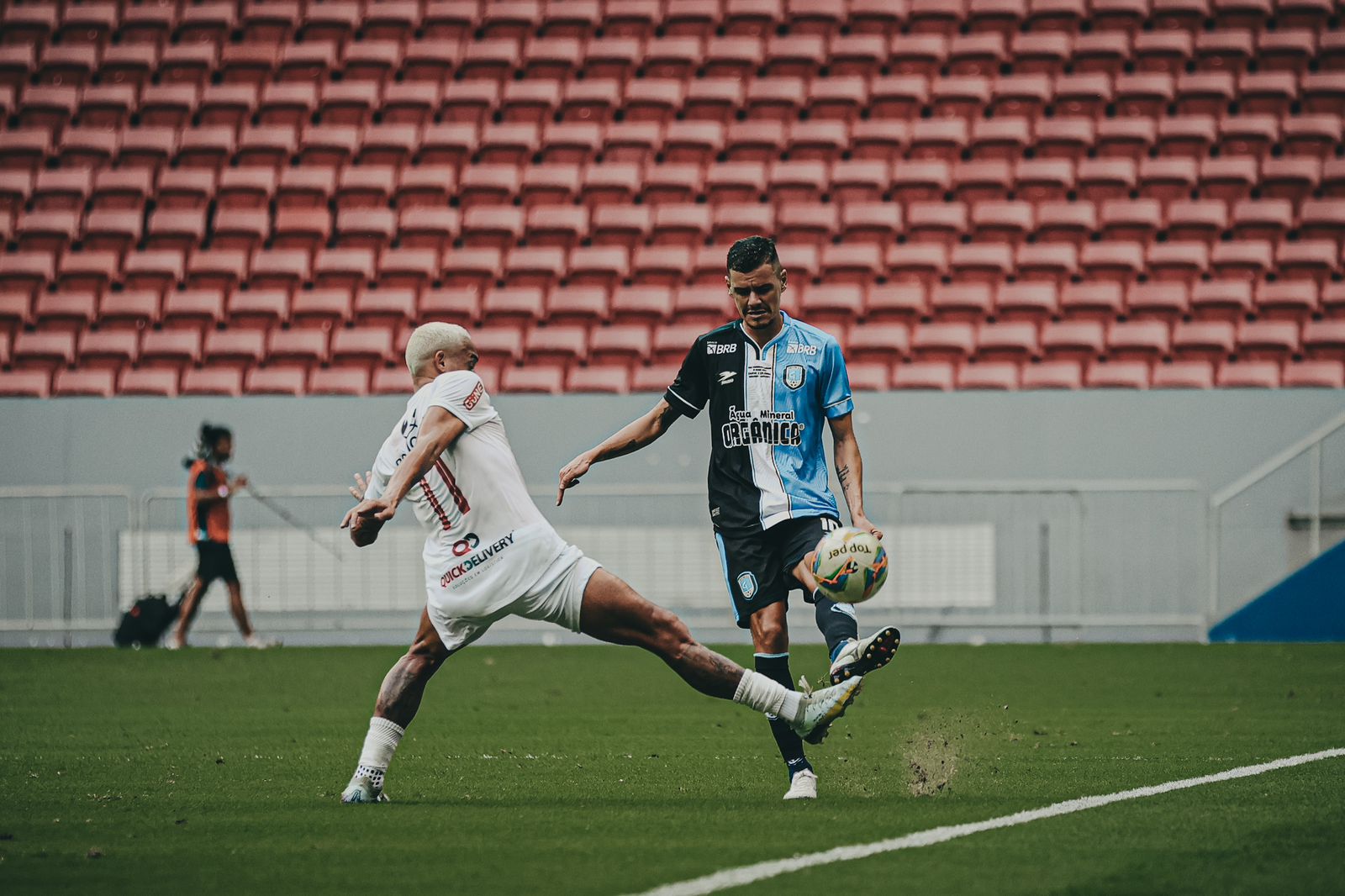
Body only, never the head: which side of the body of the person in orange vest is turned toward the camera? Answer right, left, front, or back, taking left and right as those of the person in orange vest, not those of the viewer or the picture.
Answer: right

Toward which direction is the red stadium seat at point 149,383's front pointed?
toward the camera

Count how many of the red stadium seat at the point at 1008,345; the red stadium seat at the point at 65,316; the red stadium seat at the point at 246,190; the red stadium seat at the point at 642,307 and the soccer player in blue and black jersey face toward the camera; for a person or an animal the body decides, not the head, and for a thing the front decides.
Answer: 5

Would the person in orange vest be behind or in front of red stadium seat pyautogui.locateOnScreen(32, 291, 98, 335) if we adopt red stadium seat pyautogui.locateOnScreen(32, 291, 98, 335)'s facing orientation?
in front

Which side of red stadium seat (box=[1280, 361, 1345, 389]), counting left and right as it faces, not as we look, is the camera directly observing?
front

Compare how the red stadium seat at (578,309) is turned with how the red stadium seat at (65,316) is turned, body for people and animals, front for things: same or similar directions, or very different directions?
same or similar directions

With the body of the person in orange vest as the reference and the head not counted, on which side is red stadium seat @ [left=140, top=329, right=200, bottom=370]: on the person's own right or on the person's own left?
on the person's own left

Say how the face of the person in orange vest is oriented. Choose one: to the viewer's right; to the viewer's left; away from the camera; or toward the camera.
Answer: to the viewer's right

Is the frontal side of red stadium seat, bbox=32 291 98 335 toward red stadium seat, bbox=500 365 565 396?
no

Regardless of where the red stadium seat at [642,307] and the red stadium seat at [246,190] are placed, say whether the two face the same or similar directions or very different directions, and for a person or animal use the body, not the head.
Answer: same or similar directions

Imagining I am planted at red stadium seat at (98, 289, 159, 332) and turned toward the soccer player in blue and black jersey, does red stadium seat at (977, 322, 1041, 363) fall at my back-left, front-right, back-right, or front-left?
front-left

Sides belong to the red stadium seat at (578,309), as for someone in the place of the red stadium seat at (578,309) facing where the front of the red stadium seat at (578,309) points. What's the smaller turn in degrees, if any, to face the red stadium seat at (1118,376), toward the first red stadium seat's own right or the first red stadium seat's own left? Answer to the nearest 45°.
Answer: approximately 90° to the first red stadium seat's own left

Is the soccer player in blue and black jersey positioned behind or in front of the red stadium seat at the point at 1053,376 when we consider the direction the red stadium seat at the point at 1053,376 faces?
in front

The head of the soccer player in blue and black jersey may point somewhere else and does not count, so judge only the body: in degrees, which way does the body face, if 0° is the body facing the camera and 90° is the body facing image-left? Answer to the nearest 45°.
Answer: approximately 0°

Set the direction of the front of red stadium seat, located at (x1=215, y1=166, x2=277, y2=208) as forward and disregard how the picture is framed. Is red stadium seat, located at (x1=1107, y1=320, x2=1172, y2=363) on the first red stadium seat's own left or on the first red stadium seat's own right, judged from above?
on the first red stadium seat's own left

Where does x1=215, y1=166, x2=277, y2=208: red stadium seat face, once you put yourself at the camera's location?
facing the viewer

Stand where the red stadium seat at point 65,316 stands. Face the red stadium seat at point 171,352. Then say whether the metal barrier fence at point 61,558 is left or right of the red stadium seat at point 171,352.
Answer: right

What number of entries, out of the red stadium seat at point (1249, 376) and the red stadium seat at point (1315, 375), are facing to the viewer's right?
0

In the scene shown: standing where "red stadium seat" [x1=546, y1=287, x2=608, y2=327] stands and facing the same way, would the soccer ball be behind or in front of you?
in front

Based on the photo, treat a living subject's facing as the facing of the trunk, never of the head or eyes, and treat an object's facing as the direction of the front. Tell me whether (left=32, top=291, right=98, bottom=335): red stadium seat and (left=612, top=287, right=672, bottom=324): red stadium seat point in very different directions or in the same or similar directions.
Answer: same or similar directions
